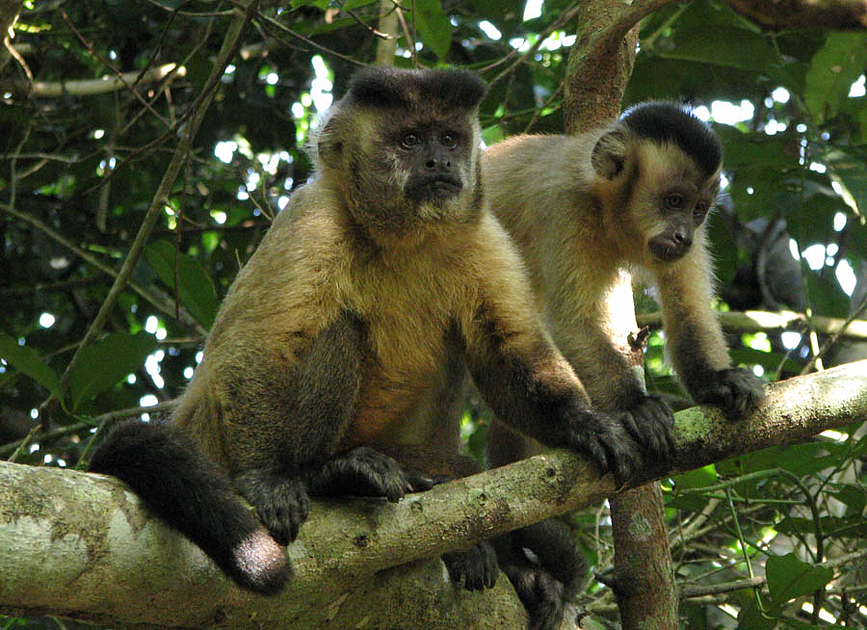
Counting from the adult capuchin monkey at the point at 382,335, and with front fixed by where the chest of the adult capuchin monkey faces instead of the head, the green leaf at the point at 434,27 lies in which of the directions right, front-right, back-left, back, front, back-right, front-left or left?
back-left

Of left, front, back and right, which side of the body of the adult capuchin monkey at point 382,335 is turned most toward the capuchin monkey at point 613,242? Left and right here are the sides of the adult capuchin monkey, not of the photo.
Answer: left

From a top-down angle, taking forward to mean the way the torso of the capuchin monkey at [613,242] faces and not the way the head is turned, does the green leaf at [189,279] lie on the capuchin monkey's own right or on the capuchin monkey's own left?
on the capuchin monkey's own right

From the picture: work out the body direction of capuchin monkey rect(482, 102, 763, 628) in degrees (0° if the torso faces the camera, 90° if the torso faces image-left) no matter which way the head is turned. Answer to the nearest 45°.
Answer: approximately 315°

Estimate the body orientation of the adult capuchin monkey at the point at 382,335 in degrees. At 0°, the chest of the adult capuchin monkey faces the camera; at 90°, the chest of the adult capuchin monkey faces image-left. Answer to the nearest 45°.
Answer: approximately 315°
